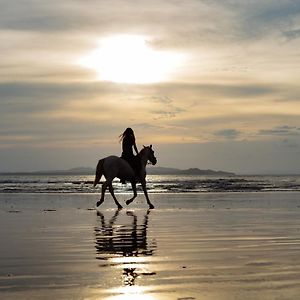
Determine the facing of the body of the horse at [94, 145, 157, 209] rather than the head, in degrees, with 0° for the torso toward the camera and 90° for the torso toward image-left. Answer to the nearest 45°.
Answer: approximately 270°
